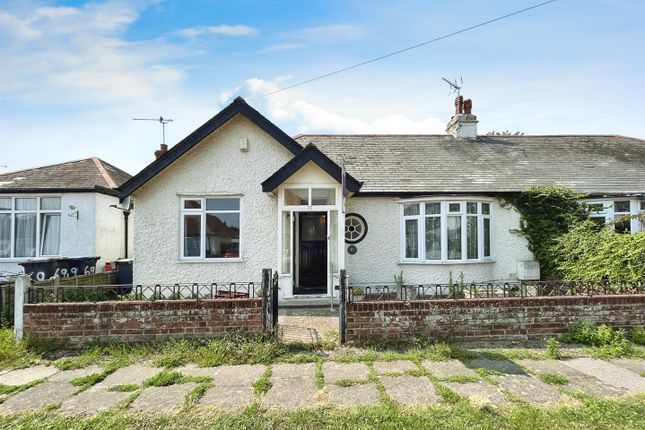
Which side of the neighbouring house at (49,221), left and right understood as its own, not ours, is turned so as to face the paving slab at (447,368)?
front

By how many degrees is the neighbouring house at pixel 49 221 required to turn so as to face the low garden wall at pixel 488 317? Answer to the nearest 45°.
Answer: approximately 45° to its left

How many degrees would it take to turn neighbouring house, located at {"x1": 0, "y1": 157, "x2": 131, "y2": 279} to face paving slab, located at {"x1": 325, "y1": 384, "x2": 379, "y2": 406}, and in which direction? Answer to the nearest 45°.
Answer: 0° — it already faces it

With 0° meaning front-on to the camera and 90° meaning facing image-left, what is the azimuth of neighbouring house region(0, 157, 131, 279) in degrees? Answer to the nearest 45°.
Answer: approximately 0°

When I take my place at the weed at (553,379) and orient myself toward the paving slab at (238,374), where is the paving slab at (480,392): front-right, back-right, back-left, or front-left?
front-left

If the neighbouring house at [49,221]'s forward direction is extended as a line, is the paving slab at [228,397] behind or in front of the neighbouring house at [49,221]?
in front

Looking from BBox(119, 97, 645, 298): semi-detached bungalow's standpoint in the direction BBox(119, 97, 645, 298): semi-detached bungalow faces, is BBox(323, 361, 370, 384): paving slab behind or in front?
in front

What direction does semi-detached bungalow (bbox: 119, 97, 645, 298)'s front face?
toward the camera

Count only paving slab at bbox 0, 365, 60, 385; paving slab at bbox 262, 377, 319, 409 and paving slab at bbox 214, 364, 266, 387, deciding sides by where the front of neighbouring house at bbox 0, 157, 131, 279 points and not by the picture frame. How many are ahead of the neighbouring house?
3

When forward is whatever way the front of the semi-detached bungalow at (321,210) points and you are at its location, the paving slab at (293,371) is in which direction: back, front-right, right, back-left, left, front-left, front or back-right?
front

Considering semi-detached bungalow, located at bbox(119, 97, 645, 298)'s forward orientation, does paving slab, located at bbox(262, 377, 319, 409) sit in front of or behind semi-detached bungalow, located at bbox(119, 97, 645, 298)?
in front

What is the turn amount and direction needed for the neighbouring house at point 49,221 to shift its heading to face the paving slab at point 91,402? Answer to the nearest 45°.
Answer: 0° — it already faces it

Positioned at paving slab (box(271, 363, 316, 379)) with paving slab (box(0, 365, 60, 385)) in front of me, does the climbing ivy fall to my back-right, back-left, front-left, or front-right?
back-right
